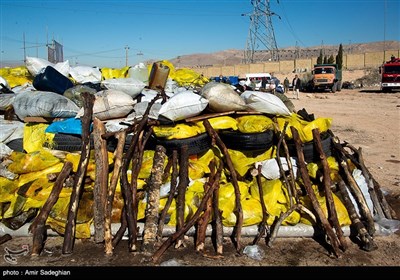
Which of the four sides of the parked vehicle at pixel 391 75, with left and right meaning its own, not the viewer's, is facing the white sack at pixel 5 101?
front

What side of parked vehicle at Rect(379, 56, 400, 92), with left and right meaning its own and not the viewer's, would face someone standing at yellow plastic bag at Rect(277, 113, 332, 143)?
front

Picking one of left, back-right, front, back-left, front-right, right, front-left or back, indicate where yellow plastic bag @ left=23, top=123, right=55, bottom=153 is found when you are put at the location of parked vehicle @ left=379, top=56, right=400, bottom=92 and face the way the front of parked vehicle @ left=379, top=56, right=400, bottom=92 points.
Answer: front

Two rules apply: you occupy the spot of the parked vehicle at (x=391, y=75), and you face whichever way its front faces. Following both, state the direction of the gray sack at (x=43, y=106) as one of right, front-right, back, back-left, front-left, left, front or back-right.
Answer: front

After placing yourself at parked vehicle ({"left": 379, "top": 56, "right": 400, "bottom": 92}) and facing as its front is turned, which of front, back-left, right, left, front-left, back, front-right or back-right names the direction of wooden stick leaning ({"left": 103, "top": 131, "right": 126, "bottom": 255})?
front

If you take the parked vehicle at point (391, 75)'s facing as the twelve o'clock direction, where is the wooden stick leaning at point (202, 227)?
The wooden stick leaning is roughly at 12 o'clock from the parked vehicle.

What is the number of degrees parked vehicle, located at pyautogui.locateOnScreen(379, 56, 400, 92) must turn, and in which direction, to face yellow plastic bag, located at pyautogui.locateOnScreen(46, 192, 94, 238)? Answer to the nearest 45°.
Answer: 0° — it already faces it

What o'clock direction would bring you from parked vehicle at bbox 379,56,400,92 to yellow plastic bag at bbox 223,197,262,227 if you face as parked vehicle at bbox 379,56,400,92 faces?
The yellow plastic bag is roughly at 12 o'clock from the parked vehicle.

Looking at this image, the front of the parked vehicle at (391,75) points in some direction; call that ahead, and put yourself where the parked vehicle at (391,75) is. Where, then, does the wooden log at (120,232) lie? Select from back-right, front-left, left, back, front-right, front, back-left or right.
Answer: front

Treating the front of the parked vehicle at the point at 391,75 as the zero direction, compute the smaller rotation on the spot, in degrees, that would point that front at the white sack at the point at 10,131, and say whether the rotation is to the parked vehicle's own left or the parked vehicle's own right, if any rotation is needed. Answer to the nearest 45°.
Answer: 0° — it already faces it

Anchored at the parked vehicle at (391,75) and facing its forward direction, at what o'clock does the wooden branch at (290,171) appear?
The wooden branch is roughly at 12 o'clock from the parked vehicle.

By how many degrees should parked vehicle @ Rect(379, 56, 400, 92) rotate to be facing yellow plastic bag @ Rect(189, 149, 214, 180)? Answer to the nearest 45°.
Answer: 0° — it already faces it

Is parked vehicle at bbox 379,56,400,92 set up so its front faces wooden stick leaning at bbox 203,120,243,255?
yes

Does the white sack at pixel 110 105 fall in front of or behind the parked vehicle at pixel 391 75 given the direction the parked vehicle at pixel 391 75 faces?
in front

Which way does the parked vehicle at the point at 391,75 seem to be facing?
toward the camera
